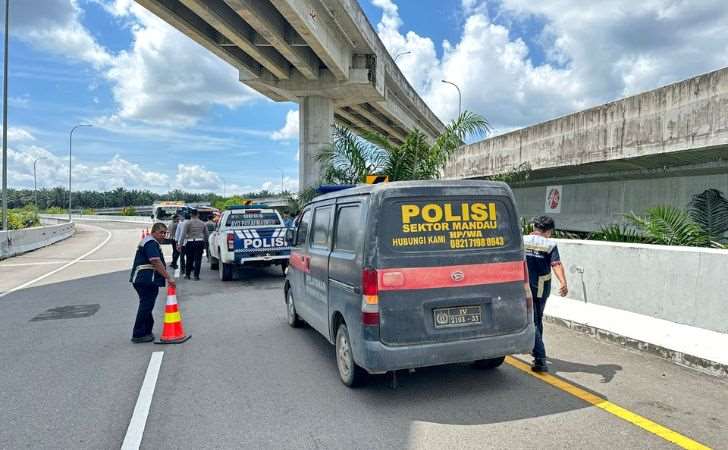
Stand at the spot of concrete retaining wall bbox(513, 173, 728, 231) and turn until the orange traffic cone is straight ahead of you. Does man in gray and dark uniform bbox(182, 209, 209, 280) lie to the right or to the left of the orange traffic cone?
right

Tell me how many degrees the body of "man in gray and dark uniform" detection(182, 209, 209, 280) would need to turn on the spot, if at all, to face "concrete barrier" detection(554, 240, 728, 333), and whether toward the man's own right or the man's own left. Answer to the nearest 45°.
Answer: approximately 135° to the man's own right

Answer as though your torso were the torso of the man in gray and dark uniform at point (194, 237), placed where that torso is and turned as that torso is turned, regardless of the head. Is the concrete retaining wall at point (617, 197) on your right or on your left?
on your right

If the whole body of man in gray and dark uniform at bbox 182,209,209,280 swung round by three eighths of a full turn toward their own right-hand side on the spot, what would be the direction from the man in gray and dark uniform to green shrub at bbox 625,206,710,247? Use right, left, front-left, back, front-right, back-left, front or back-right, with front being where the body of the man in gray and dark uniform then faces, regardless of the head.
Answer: front

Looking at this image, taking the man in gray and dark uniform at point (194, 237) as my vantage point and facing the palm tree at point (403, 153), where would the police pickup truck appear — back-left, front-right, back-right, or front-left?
front-right

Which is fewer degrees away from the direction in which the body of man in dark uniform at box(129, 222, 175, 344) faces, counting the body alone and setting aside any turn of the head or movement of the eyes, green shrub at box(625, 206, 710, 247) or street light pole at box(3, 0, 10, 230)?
the green shrub

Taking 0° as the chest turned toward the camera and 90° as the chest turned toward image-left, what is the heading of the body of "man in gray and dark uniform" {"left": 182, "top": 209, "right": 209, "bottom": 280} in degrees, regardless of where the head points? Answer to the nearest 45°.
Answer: approximately 180°

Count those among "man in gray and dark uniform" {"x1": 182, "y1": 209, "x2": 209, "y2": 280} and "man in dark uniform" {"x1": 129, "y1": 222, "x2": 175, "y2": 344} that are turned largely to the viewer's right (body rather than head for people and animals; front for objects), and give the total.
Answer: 1

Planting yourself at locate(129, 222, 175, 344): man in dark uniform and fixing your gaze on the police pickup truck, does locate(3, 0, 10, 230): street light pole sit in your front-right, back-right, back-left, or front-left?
front-left

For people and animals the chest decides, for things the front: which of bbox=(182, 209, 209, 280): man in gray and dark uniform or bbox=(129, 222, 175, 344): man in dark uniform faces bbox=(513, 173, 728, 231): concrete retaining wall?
bbox=(129, 222, 175, 344): man in dark uniform

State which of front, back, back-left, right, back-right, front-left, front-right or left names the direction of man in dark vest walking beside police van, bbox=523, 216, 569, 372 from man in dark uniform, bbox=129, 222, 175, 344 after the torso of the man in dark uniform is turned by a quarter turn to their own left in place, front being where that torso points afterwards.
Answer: back-right

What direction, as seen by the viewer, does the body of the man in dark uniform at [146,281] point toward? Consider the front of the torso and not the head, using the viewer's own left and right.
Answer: facing to the right of the viewer
